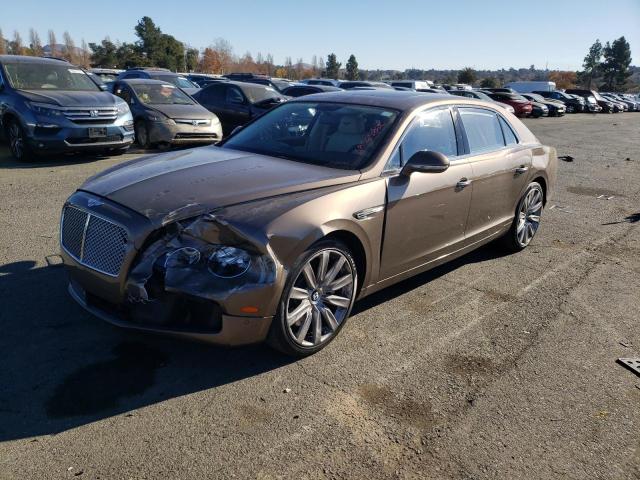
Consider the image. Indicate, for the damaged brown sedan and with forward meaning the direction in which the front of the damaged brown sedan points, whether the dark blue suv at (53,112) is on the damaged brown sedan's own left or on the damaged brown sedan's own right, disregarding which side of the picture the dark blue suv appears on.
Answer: on the damaged brown sedan's own right

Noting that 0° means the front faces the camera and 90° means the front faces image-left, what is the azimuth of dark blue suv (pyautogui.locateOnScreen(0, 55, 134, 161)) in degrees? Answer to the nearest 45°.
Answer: approximately 315°

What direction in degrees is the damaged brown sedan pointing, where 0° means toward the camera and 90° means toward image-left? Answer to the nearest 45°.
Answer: approximately 45°

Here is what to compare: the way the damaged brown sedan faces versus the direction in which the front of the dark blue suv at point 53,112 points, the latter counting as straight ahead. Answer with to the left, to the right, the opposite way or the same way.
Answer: to the right
